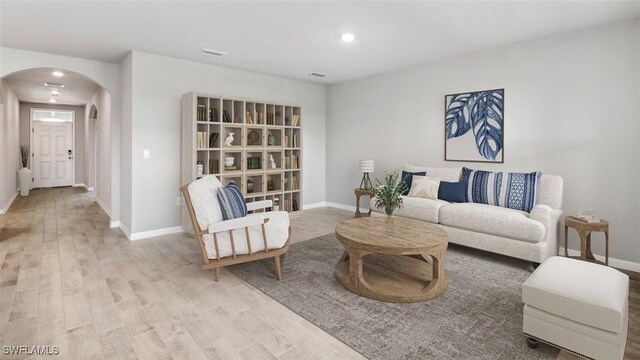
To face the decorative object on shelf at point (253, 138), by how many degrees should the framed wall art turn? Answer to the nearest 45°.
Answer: approximately 45° to its right

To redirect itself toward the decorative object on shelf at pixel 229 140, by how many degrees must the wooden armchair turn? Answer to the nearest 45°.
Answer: approximately 90° to its left

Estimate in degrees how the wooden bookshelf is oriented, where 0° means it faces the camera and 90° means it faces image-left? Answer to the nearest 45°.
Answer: approximately 315°

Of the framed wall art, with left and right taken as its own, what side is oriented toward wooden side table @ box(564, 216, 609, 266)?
left

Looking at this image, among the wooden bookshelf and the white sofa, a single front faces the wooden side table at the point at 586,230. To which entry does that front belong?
the wooden bookshelf

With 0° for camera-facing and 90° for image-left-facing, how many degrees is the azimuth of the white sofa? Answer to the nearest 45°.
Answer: approximately 45°

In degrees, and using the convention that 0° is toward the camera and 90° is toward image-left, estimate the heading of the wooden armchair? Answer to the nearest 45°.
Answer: approximately 270°
